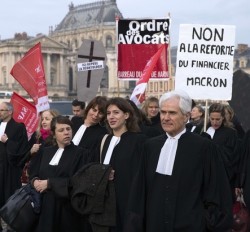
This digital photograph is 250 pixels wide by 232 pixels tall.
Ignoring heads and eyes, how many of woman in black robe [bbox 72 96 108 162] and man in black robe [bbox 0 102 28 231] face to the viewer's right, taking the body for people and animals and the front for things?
0

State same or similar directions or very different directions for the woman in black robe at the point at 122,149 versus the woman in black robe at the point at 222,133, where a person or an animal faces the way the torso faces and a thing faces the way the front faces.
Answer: same or similar directions

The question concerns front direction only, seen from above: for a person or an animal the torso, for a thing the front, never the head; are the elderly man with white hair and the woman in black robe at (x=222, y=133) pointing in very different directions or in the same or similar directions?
same or similar directions

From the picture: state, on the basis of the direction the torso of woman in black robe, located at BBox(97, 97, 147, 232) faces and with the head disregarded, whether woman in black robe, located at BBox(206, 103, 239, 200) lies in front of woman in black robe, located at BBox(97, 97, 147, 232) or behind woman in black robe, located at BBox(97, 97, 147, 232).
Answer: behind

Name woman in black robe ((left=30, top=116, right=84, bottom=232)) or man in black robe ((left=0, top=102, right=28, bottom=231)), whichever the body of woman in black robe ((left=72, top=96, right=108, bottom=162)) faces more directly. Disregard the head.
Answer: the woman in black robe

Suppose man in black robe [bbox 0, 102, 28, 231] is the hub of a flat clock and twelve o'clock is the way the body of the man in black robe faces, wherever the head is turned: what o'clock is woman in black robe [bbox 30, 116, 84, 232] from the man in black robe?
The woman in black robe is roughly at 10 o'clock from the man in black robe.

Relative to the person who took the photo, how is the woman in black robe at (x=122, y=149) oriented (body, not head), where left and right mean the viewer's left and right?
facing the viewer and to the left of the viewer

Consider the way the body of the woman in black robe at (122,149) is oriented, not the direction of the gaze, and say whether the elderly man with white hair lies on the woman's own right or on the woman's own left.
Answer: on the woman's own left

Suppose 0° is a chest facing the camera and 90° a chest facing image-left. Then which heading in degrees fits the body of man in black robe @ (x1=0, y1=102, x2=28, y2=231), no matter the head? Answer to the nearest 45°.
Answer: approximately 45°

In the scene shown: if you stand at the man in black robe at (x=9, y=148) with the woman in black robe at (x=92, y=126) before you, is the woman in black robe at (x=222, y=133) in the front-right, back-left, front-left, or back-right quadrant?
front-left
